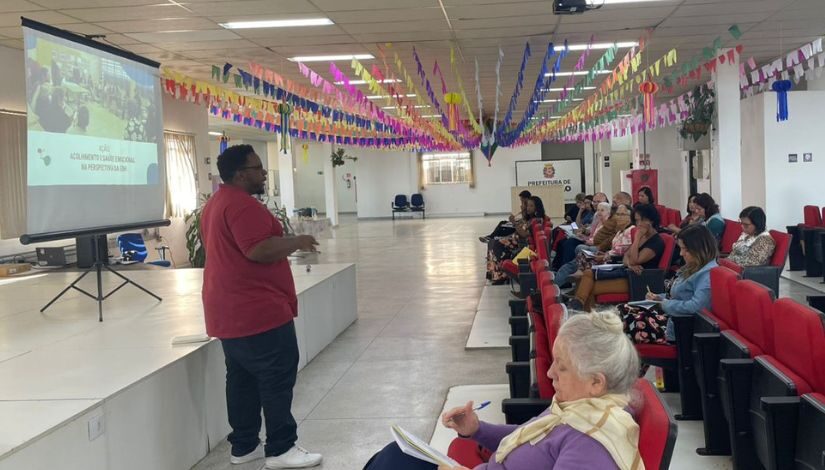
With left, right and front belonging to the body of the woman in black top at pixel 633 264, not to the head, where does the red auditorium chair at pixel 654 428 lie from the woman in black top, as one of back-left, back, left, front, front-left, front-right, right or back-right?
left

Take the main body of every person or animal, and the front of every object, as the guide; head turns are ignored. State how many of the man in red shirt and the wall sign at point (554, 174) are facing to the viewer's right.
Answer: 1

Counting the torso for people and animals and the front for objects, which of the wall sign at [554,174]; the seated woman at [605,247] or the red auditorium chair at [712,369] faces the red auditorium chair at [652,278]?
the wall sign

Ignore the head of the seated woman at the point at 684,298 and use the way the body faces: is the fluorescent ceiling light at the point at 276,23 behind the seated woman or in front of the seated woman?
in front

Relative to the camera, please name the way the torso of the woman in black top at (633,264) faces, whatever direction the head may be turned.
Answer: to the viewer's left

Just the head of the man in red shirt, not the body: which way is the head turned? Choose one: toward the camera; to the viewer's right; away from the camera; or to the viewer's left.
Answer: to the viewer's right

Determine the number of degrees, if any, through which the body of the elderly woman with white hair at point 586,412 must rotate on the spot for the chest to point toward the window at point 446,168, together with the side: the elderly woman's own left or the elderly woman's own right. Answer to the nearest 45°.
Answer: approximately 90° to the elderly woman's own right

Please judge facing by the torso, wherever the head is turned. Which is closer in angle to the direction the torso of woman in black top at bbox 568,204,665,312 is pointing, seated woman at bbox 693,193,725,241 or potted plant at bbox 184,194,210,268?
the potted plant

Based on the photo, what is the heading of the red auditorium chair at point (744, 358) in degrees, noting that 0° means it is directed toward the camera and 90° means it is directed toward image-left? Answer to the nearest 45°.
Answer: approximately 45°

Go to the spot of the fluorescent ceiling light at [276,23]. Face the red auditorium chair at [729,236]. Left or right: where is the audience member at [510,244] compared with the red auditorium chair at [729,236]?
left

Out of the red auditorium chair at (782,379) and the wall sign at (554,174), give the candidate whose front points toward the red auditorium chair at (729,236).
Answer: the wall sign

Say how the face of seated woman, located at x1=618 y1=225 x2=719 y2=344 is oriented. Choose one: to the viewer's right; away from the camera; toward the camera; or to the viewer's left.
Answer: to the viewer's left

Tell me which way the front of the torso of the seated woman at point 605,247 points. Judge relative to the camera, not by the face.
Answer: to the viewer's left

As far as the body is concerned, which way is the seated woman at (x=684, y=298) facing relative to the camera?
to the viewer's left

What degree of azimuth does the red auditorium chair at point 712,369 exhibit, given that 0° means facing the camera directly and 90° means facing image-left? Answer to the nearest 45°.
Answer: approximately 45°

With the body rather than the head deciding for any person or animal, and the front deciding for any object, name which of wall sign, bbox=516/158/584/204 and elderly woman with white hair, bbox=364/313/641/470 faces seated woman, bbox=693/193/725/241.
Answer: the wall sign

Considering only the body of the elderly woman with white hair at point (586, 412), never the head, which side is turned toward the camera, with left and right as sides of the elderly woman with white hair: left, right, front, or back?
left

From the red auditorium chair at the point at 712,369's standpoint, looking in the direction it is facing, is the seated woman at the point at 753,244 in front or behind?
behind
